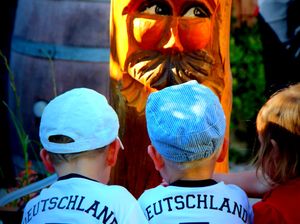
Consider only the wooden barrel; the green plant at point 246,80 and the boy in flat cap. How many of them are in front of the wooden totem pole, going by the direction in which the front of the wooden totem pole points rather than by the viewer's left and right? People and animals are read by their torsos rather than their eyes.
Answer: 1

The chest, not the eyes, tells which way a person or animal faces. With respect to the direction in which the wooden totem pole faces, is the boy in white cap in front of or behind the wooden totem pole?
in front

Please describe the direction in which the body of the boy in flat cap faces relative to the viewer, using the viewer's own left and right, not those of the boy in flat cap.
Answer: facing away from the viewer

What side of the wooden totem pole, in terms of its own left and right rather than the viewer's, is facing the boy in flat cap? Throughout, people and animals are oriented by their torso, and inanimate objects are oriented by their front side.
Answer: front

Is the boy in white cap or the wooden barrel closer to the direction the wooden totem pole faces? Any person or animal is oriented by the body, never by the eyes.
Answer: the boy in white cap

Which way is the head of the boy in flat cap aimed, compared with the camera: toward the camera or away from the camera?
away from the camera

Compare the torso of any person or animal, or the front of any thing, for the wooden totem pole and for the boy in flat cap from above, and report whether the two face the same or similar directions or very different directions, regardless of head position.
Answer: very different directions

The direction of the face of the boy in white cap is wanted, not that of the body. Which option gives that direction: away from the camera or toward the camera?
away from the camera

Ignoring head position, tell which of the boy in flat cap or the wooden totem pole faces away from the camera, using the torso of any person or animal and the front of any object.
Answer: the boy in flat cap

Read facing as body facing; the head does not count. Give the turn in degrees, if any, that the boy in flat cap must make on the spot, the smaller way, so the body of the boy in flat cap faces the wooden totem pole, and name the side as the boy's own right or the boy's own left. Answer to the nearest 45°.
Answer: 0° — they already face it

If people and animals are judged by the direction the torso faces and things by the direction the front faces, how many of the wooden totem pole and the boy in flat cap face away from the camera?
1

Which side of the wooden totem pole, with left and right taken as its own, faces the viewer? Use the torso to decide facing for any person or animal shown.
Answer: front
